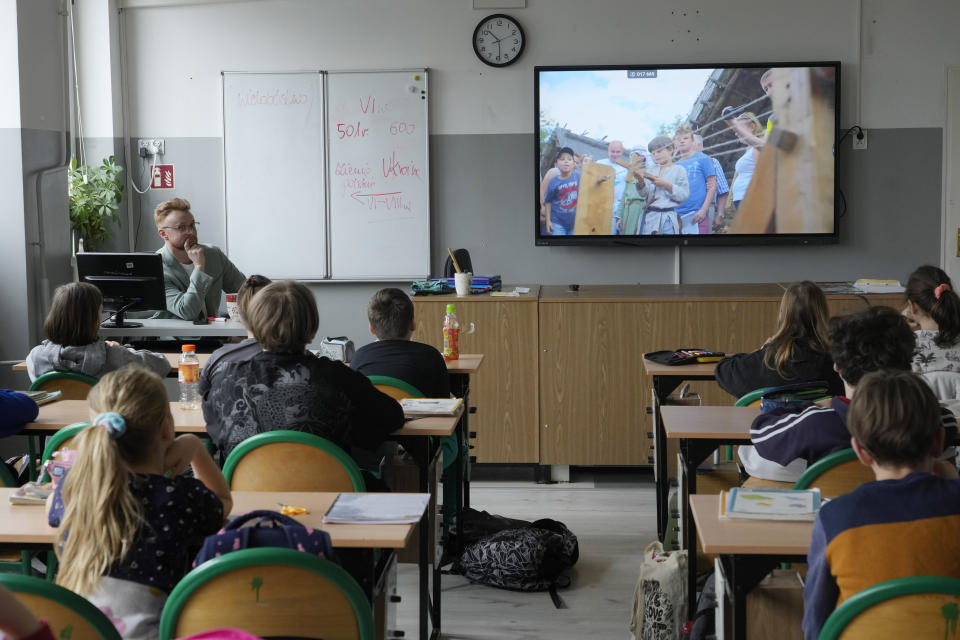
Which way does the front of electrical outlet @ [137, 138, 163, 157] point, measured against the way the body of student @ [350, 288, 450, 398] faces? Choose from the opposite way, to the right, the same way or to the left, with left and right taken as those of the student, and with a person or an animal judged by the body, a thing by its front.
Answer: the opposite way

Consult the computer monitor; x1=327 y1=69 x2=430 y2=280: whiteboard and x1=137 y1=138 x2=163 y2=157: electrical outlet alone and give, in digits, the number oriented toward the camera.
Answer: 2

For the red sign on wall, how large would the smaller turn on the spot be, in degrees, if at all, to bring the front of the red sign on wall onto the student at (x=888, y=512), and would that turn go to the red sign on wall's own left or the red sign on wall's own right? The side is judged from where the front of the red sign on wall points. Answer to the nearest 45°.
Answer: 0° — it already faces them

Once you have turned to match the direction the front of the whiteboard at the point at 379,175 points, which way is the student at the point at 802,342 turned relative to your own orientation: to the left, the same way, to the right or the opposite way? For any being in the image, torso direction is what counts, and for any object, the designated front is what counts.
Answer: the opposite way

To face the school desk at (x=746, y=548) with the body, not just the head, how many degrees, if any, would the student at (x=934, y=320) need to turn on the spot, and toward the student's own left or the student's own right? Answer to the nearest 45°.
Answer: approximately 135° to the student's own left

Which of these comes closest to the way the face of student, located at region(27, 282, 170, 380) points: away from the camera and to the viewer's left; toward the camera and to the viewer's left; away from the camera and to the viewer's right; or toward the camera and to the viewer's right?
away from the camera and to the viewer's right

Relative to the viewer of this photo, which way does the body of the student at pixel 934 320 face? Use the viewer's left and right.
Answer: facing away from the viewer and to the left of the viewer

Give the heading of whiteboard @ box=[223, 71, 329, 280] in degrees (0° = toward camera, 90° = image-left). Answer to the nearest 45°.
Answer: approximately 0°

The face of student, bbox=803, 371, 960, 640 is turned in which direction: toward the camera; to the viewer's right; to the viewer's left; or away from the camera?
away from the camera

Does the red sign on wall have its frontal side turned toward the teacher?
yes

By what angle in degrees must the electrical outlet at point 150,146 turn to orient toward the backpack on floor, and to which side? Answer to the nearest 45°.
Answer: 0° — it already faces it

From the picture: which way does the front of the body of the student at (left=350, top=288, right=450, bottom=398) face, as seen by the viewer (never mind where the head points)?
away from the camera

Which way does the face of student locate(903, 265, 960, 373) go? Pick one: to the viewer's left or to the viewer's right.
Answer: to the viewer's left
